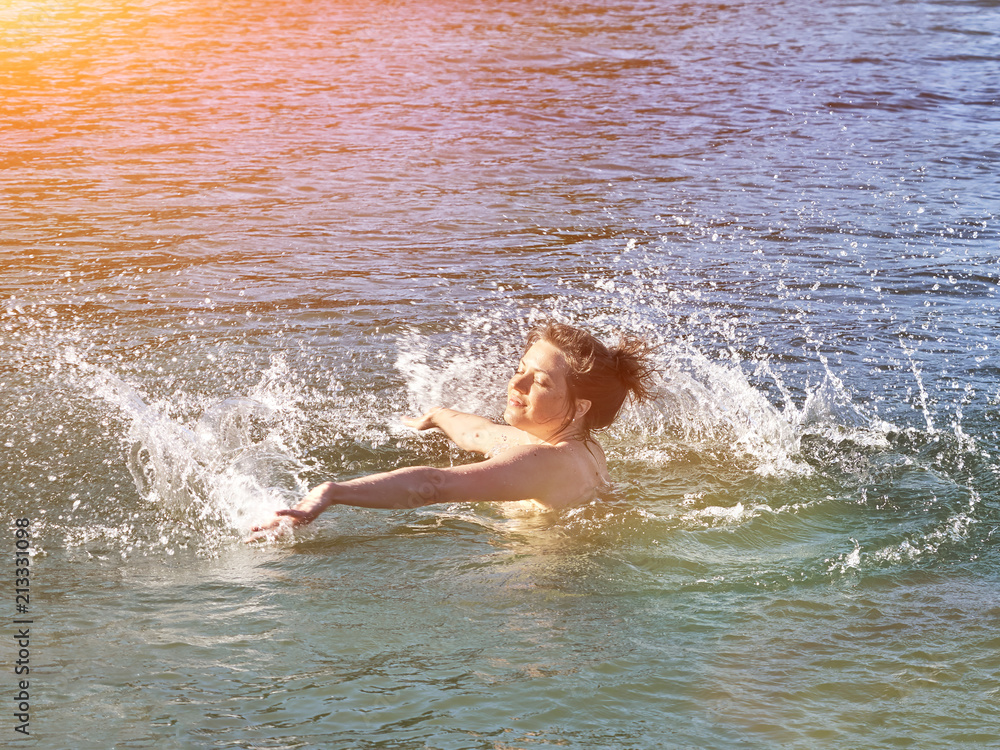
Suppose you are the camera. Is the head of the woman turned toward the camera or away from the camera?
toward the camera

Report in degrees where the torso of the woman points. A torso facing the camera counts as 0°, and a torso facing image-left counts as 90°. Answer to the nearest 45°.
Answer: approximately 90°
